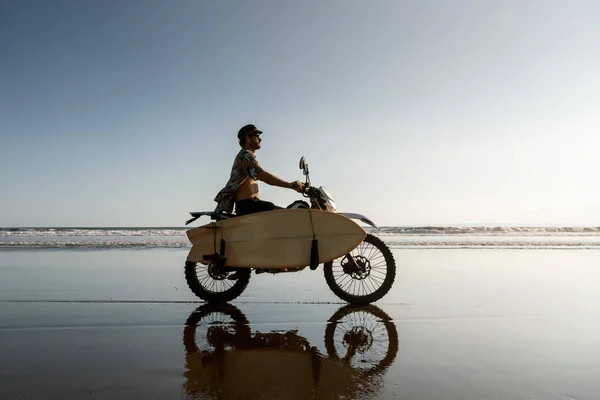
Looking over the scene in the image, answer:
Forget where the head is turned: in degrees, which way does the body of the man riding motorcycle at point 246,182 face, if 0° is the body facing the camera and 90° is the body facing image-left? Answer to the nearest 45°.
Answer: approximately 270°

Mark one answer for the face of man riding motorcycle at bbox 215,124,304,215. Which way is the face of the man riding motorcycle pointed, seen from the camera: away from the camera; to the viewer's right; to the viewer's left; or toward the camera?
to the viewer's right

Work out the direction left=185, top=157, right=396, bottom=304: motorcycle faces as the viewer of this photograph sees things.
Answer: facing to the right of the viewer
